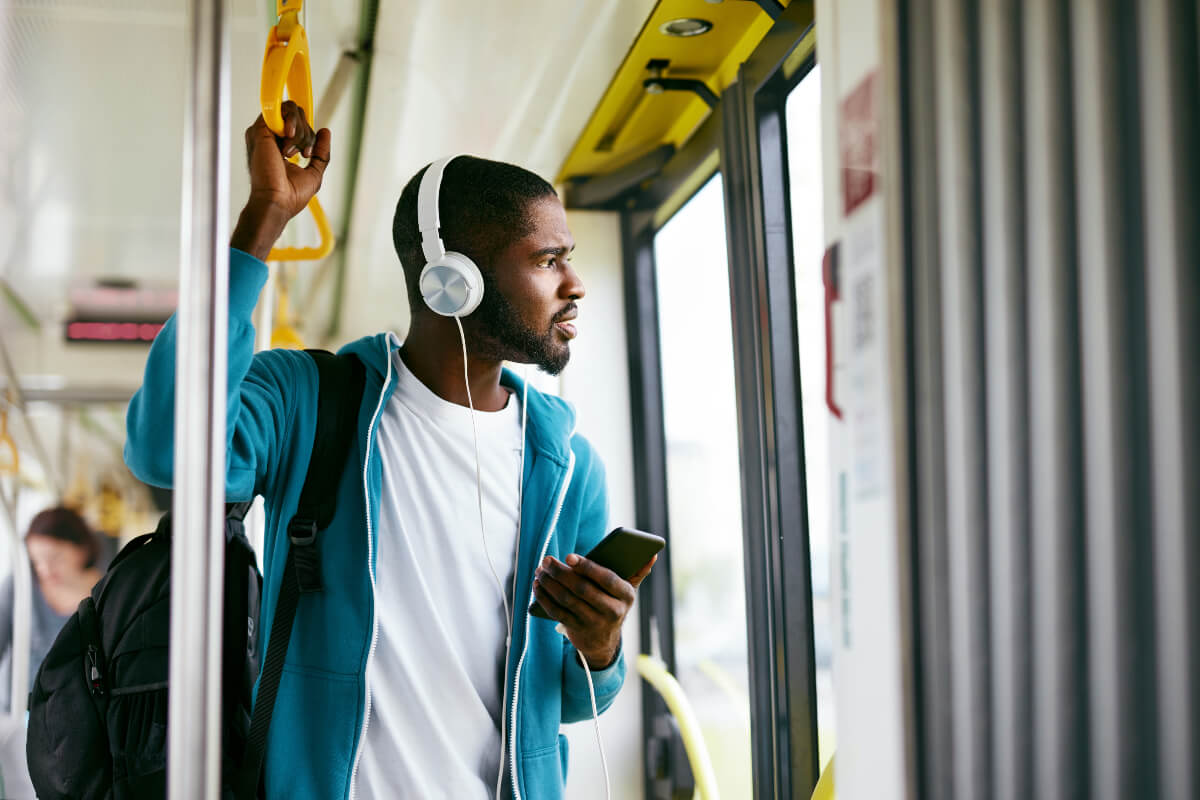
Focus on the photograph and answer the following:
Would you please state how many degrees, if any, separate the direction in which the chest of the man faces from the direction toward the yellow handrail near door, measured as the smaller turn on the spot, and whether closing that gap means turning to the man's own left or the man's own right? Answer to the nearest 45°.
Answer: approximately 90° to the man's own left

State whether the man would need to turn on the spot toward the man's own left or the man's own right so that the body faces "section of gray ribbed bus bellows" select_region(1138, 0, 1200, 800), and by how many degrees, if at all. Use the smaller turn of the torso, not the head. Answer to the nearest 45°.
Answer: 0° — they already face it

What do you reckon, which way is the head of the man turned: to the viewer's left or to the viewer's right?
to the viewer's right

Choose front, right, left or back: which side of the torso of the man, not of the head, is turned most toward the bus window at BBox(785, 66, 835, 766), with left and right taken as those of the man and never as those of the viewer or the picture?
left

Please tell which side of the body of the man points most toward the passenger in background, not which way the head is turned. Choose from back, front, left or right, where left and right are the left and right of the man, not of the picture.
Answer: back

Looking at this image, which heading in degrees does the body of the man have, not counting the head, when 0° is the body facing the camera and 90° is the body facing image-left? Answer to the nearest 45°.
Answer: approximately 315°

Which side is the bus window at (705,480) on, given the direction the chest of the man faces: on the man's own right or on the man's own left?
on the man's own left

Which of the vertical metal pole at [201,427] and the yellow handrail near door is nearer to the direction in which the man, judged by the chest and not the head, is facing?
the vertical metal pole
